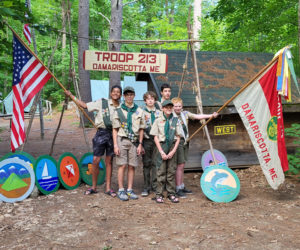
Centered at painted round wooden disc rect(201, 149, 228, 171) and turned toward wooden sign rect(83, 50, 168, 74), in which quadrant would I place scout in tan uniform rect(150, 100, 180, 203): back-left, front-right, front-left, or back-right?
front-left

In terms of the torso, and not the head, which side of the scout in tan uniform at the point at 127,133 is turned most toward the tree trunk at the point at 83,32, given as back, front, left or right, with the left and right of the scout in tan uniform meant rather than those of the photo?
back

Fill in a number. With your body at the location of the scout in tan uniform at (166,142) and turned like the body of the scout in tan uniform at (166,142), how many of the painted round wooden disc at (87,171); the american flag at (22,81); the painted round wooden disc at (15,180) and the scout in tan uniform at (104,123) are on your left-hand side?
0

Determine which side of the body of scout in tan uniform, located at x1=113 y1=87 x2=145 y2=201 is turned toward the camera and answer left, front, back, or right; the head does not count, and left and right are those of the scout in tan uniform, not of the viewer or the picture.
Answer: front

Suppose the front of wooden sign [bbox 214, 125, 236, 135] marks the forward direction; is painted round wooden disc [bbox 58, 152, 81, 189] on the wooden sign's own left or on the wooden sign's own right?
on the wooden sign's own right

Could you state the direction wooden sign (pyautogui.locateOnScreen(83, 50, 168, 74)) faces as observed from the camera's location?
facing the viewer

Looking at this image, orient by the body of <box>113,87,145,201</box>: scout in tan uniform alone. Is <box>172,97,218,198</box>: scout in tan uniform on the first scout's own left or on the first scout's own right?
on the first scout's own left

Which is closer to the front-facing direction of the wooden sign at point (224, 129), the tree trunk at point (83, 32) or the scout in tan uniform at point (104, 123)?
the scout in tan uniform

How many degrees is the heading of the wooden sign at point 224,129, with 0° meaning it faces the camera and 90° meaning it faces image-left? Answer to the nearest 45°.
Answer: approximately 0°

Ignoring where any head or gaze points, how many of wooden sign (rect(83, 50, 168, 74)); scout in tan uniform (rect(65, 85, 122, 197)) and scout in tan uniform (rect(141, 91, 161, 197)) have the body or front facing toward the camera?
3

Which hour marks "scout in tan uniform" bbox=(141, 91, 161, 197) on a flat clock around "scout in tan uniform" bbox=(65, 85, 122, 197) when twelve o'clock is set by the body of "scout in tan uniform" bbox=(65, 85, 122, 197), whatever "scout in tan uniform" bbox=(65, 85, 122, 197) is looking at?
"scout in tan uniform" bbox=(141, 91, 161, 197) is roughly at 9 o'clock from "scout in tan uniform" bbox=(65, 85, 122, 197).

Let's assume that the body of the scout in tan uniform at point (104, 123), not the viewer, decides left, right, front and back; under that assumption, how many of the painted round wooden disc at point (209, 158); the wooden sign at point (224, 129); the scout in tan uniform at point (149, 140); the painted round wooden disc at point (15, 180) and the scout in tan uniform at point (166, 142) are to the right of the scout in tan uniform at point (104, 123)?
1

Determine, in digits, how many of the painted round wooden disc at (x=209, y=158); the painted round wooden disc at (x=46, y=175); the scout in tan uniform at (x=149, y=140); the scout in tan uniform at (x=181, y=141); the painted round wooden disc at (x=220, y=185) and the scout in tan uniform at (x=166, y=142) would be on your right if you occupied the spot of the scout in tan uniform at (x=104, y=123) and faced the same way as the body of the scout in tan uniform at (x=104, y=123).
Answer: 1

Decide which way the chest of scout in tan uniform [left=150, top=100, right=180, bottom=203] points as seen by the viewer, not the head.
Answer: toward the camera

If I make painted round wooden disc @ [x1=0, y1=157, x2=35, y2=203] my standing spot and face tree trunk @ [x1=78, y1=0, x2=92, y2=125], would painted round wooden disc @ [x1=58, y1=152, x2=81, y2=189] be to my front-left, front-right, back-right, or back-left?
front-right
